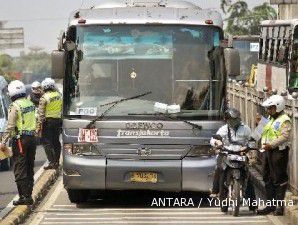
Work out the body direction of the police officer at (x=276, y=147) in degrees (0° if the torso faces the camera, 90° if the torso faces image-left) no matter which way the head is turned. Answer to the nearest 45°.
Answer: approximately 45°

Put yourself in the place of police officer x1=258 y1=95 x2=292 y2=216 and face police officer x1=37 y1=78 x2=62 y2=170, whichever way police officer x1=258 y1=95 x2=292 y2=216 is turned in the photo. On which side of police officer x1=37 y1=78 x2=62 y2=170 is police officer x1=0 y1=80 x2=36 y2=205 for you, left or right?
left

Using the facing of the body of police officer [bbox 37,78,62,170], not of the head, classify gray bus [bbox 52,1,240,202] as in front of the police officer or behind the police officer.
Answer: behind
